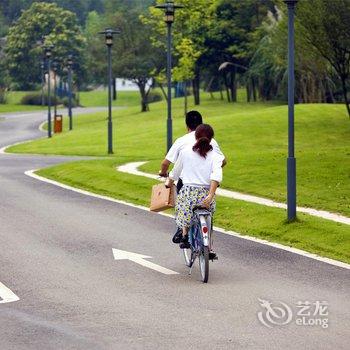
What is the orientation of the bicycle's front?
away from the camera

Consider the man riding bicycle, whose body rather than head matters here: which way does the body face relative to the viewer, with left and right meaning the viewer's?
facing away from the viewer

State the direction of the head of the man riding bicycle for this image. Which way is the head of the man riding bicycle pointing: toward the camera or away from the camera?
away from the camera

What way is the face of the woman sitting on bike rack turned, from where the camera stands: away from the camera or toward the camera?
away from the camera

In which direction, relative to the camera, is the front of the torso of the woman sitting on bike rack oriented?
away from the camera
